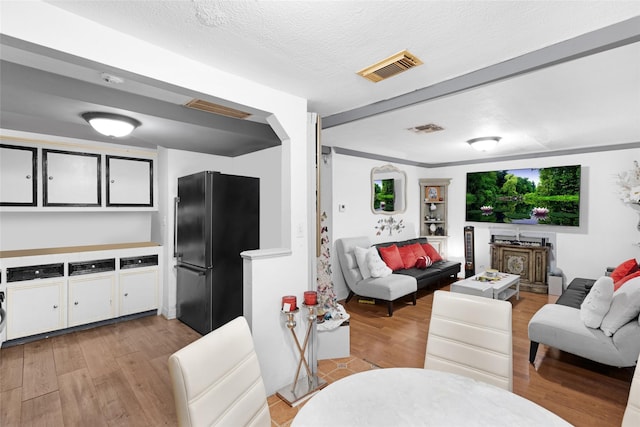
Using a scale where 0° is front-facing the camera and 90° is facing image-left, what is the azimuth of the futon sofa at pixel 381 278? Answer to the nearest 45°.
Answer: approximately 315°

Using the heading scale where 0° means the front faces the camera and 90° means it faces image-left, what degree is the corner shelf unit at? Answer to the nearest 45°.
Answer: approximately 0°

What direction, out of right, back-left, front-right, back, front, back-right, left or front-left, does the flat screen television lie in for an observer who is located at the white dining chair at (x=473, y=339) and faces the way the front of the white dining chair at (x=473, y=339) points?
back-right

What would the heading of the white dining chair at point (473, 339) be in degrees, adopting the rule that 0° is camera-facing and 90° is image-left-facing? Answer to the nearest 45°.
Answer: approximately 45°

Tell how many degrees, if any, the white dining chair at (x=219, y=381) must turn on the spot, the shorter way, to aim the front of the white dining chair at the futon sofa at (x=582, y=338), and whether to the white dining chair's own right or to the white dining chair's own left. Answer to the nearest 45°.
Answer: approximately 45° to the white dining chair's own left

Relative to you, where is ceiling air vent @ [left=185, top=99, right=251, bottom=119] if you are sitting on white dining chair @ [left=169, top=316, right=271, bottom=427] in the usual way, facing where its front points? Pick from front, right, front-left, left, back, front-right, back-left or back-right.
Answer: back-left

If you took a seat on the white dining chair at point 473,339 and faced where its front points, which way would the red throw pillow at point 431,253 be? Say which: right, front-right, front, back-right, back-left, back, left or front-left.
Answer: back-right
